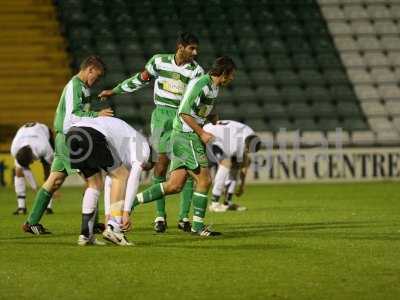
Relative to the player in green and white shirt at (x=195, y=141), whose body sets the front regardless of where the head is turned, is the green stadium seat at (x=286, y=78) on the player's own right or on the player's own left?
on the player's own left

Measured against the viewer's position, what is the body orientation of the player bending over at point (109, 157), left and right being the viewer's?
facing to the right of the viewer

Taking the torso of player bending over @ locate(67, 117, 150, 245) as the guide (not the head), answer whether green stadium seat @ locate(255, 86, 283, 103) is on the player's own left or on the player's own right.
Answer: on the player's own left

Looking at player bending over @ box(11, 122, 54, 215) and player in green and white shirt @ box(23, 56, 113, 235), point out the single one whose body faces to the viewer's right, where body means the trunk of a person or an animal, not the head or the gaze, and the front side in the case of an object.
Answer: the player in green and white shirt

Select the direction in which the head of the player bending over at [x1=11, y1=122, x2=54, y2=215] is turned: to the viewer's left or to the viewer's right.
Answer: to the viewer's left

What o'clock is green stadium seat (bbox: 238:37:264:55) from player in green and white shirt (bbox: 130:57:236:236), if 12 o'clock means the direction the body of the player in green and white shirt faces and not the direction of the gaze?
The green stadium seat is roughly at 9 o'clock from the player in green and white shirt.

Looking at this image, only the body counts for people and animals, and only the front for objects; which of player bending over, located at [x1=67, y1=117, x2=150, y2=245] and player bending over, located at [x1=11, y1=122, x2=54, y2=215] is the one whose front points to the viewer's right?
player bending over, located at [x1=67, y1=117, x2=150, y2=245]

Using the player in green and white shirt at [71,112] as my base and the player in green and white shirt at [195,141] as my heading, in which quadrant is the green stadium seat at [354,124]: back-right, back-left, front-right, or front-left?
front-left
